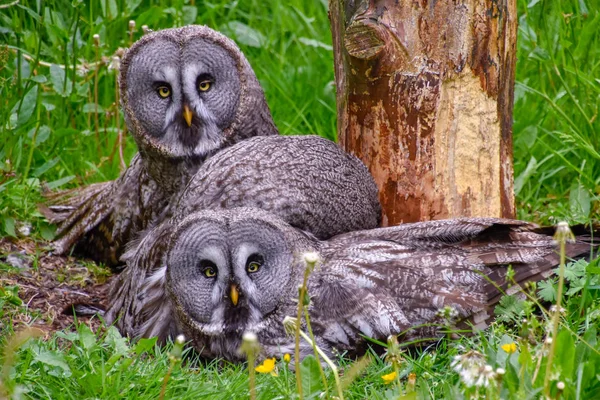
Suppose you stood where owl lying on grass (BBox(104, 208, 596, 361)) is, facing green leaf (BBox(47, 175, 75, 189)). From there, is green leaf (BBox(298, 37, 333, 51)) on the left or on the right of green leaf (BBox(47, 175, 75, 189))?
right

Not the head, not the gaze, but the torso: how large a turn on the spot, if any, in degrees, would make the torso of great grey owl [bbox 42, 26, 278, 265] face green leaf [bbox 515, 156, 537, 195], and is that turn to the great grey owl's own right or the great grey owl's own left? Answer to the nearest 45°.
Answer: approximately 90° to the great grey owl's own left

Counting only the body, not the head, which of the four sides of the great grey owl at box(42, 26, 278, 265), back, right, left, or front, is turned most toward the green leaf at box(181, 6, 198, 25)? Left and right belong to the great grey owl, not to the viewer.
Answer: back

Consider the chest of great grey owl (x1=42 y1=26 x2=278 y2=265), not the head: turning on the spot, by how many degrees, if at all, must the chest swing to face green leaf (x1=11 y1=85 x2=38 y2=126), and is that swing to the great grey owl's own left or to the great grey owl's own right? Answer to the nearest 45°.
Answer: approximately 90° to the great grey owl's own right

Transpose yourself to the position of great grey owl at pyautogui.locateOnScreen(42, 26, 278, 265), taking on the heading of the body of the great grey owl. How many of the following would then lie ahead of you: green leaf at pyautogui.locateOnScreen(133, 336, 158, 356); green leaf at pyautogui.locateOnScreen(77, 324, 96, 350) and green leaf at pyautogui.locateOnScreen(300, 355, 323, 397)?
3

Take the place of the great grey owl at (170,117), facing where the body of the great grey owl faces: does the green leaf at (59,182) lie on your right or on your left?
on your right

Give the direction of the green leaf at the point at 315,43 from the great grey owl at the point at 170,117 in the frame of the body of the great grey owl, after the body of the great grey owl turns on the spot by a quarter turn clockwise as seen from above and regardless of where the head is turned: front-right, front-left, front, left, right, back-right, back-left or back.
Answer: back-right

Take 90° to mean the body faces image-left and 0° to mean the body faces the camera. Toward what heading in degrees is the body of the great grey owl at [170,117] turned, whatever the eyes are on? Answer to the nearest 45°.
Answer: approximately 0°

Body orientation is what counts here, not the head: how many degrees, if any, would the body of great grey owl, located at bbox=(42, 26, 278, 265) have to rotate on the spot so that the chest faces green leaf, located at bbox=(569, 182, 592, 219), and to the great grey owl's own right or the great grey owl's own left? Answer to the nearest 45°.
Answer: approximately 90° to the great grey owl's own left

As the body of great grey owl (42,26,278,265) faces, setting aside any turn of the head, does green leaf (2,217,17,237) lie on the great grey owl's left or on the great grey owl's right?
on the great grey owl's right

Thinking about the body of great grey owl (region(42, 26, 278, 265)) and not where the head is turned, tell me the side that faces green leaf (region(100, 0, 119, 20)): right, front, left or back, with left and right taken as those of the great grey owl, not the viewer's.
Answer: back

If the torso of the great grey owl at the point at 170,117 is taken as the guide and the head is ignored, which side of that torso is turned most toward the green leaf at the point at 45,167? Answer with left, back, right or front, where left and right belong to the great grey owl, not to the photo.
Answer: right

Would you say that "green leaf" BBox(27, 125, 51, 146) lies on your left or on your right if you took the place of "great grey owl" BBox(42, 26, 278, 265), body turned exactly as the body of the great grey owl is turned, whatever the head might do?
on your right
